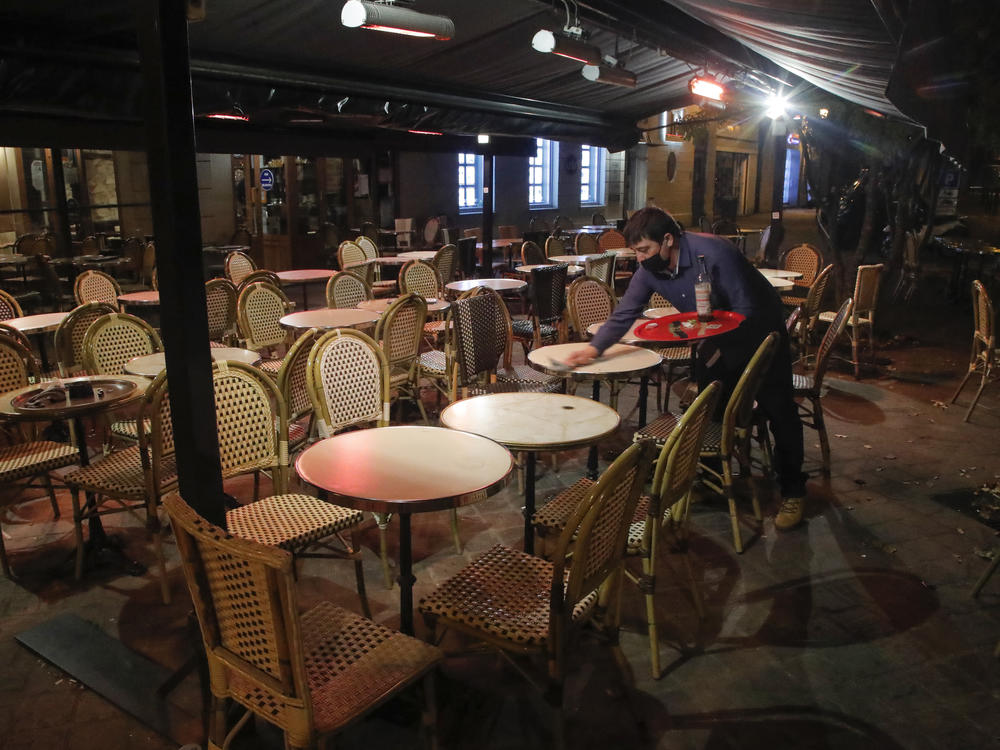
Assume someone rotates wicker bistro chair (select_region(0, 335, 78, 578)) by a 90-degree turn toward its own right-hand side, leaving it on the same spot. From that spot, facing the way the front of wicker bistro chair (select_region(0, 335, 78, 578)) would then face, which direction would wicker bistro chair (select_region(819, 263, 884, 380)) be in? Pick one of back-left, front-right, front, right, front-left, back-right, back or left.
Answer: back-left

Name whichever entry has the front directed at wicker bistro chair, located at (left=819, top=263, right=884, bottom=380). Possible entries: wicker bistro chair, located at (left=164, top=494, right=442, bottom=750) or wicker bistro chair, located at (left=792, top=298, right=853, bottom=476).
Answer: wicker bistro chair, located at (left=164, top=494, right=442, bottom=750)

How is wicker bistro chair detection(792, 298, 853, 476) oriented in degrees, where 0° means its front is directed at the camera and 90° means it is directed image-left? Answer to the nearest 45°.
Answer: approximately 90°

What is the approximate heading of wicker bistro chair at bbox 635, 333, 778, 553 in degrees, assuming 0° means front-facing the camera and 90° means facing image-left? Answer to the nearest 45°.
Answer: approximately 135°

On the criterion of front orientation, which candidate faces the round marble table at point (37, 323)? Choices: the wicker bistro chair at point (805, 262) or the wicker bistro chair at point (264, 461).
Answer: the wicker bistro chair at point (805, 262)

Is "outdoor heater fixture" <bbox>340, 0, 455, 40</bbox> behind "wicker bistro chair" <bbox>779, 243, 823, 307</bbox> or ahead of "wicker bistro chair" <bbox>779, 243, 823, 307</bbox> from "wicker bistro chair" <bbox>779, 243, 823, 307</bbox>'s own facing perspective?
ahead

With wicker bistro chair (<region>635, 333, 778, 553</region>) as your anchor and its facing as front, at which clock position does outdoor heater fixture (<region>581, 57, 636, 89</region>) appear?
The outdoor heater fixture is roughly at 1 o'clock from the wicker bistro chair.

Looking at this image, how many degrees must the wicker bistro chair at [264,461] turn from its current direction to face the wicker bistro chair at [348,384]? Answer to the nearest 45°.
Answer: approximately 90° to its left

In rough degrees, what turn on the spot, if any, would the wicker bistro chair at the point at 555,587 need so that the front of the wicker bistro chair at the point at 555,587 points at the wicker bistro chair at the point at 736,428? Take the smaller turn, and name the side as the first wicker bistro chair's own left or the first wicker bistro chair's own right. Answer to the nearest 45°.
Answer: approximately 90° to the first wicker bistro chair's own right

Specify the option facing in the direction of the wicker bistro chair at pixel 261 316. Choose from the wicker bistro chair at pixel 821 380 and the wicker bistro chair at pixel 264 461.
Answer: the wicker bistro chair at pixel 821 380

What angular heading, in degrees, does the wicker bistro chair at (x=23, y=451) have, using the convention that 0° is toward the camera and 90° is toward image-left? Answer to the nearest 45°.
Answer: approximately 315°

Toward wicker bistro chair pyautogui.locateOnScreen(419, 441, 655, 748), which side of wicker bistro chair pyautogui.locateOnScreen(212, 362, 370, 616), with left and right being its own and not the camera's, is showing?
front
